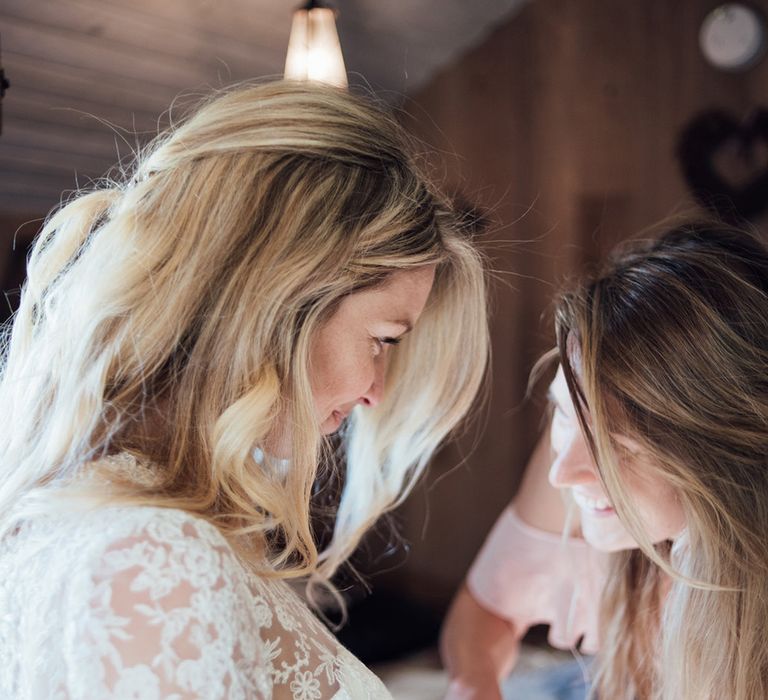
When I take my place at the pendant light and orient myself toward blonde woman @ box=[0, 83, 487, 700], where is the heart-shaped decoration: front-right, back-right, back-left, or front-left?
back-left

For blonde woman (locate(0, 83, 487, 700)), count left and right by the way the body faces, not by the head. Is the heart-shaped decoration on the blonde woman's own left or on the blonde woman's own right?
on the blonde woman's own left

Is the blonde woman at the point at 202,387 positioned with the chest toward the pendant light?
no

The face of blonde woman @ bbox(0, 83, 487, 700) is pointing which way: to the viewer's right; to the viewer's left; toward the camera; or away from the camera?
to the viewer's right

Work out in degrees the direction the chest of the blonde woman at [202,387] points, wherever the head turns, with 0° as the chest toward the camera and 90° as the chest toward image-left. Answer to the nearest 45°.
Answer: approximately 270°
